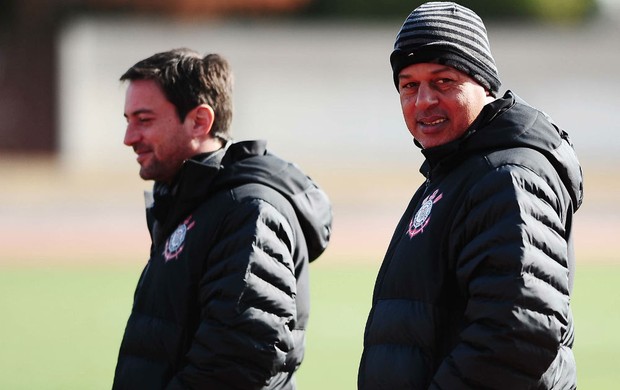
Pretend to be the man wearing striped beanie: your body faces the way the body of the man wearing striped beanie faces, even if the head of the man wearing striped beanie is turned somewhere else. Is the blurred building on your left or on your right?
on your right

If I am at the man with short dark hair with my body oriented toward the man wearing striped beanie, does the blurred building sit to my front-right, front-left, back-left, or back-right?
back-left

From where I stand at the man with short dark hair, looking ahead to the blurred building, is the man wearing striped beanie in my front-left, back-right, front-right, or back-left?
back-right

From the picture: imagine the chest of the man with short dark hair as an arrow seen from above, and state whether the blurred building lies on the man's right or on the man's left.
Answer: on the man's right

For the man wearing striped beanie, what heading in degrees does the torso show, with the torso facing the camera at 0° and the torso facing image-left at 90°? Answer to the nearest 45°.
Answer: approximately 45°

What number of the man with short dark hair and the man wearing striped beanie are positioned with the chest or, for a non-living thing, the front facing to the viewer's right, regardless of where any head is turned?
0

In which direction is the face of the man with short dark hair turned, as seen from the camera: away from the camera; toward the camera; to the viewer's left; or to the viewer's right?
to the viewer's left

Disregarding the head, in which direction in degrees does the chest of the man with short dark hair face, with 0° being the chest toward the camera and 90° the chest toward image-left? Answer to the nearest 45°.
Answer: approximately 90°

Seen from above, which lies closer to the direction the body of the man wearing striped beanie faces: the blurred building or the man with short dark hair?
the man with short dark hair

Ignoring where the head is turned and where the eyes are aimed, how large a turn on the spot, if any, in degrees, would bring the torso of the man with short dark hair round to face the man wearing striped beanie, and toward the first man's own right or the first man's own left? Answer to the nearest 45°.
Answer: approximately 135° to the first man's own left
